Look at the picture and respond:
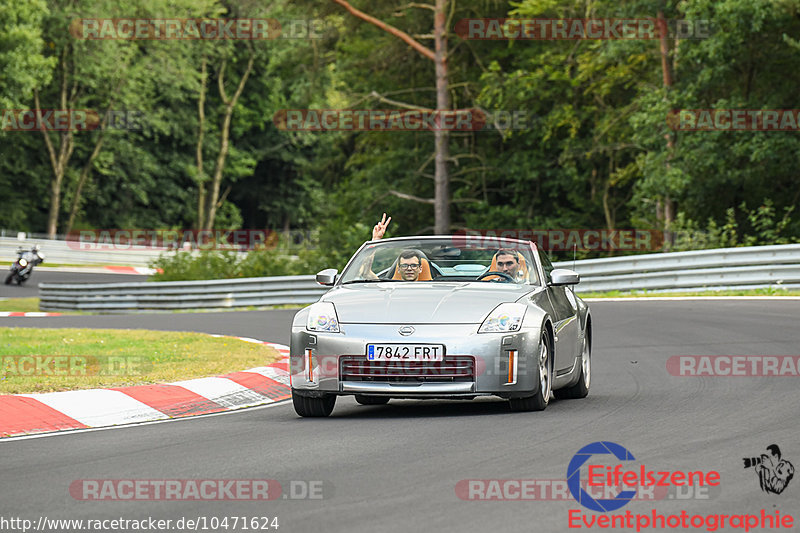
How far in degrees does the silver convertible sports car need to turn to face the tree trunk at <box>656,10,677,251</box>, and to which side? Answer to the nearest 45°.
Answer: approximately 180°

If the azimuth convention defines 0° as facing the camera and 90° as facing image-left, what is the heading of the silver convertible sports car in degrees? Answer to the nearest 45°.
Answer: approximately 0°

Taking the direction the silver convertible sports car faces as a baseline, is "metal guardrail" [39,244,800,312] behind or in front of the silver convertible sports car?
behind

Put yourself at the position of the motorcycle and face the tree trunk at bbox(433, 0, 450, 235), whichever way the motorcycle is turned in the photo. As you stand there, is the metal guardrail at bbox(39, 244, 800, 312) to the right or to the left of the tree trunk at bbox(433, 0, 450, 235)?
right

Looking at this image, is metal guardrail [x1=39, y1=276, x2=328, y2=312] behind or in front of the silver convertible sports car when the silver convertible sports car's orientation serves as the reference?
behind

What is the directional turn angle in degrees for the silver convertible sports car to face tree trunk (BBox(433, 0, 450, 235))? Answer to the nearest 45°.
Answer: approximately 180°

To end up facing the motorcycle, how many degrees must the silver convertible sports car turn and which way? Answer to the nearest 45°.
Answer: approximately 135° to its right
